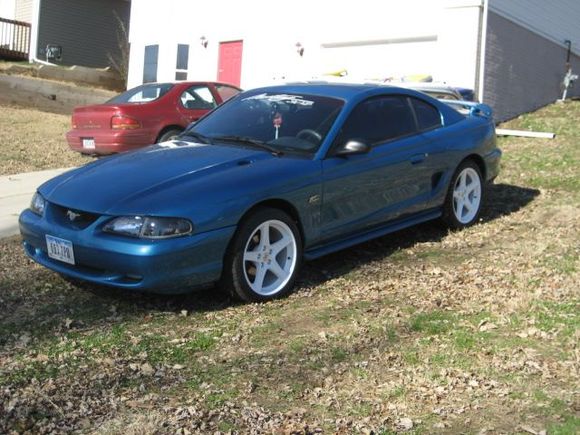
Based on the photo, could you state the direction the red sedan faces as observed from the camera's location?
facing away from the viewer and to the right of the viewer

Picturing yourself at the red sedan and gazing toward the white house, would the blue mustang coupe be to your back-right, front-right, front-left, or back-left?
back-right

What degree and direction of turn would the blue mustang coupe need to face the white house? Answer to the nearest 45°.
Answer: approximately 135° to its right

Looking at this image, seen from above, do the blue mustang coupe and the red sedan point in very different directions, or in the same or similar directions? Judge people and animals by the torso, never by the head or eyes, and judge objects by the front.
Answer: very different directions

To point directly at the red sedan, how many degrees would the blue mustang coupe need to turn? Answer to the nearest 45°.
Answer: approximately 135° to its right

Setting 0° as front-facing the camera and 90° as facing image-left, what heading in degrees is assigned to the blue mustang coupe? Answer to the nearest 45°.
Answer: approximately 45°

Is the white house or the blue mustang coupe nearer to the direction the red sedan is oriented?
the white house

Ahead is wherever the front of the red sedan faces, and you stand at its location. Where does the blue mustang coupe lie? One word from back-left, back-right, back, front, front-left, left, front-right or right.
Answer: back-right
